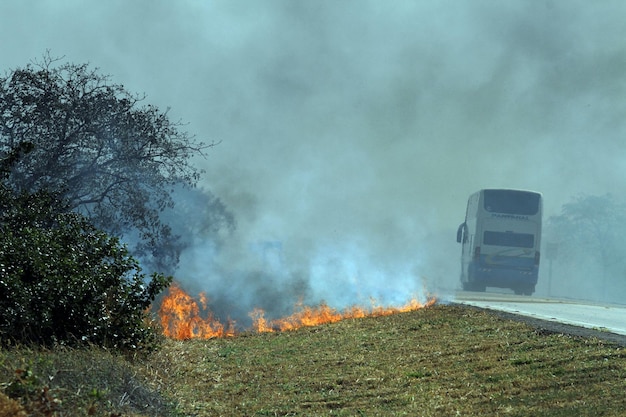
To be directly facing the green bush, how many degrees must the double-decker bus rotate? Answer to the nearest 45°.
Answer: approximately 180°

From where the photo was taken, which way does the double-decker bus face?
away from the camera
